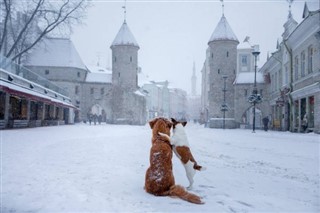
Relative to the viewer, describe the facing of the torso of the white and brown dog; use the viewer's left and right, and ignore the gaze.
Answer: facing away from the viewer and to the left of the viewer

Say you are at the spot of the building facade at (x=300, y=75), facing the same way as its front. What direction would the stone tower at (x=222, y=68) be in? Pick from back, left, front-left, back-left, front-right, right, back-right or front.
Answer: right

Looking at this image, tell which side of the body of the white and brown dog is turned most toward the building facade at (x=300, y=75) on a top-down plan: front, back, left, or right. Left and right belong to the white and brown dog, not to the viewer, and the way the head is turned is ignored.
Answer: right

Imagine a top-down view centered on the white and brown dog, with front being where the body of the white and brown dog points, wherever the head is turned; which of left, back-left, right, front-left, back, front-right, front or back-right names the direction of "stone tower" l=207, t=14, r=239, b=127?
front-right

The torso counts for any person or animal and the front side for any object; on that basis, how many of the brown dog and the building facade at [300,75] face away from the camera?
1

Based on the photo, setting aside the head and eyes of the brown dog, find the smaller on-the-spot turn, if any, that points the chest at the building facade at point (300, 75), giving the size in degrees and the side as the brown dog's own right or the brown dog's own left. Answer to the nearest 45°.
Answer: approximately 45° to the brown dog's own right

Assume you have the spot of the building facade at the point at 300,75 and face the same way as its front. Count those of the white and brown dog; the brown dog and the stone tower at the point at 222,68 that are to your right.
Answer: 1

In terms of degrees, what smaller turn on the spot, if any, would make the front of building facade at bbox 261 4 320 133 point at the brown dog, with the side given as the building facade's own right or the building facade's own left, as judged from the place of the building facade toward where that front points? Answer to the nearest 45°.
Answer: approximately 45° to the building facade's own left

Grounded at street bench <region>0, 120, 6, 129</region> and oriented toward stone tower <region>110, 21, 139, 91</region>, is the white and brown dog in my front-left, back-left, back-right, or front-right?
back-right

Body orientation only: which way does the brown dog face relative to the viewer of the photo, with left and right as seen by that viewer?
facing away from the viewer

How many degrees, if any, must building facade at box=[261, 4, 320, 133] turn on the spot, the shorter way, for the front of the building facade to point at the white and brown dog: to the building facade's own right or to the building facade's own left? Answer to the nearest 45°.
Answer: approximately 45° to the building facade's own left

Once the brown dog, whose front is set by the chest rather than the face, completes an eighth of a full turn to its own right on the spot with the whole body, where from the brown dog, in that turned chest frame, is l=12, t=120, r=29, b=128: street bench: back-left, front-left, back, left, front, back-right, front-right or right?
left

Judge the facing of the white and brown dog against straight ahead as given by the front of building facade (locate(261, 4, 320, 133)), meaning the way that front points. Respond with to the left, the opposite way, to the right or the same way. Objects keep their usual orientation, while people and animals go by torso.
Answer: to the right

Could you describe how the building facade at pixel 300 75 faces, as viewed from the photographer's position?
facing the viewer and to the left of the viewer

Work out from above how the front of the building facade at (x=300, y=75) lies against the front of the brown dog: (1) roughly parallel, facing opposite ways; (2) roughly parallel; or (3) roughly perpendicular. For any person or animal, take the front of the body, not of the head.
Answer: roughly perpendicular
